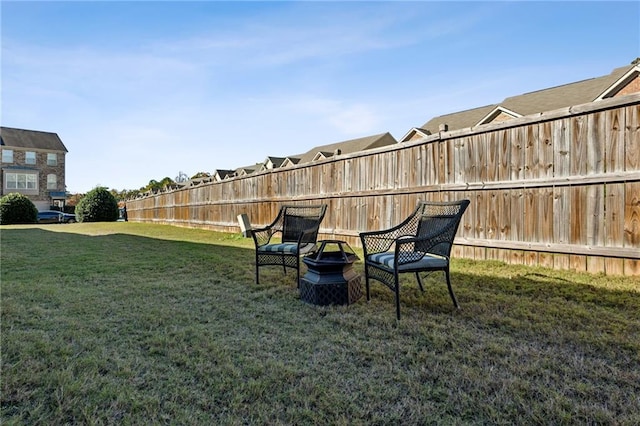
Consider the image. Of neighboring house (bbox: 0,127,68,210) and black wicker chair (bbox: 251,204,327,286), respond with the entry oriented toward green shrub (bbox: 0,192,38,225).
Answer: the neighboring house

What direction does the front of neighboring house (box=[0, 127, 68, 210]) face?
toward the camera

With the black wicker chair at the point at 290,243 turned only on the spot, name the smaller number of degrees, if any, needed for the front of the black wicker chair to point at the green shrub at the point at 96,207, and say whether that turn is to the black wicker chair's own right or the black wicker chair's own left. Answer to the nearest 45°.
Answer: approximately 90° to the black wicker chair's own right

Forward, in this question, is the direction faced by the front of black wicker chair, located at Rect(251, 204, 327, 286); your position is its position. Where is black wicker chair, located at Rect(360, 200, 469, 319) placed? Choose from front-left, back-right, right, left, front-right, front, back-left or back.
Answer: left

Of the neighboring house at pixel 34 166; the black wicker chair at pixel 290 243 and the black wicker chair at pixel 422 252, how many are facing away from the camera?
0

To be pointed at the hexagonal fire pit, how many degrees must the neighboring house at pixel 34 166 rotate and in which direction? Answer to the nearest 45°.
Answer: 0° — it already faces it

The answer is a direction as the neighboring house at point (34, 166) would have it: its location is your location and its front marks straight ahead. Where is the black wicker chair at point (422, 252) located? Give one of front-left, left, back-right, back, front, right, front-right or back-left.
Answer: front

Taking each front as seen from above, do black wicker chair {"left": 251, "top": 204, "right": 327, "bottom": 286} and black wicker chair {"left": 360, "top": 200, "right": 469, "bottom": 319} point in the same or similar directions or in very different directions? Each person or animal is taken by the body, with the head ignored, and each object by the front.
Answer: same or similar directions

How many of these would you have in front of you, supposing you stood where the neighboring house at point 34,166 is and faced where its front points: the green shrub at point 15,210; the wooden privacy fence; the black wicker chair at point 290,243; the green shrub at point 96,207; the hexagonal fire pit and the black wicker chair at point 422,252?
6

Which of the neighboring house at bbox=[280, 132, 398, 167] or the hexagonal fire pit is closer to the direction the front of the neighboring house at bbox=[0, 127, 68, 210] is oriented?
the hexagonal fire pit

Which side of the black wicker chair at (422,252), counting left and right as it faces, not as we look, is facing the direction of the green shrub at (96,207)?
right

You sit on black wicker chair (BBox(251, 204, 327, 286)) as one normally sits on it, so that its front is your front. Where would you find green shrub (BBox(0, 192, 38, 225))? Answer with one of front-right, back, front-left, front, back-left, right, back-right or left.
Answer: right

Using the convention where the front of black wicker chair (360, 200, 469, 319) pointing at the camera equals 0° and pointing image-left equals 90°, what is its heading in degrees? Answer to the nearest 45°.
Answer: approximately 45°

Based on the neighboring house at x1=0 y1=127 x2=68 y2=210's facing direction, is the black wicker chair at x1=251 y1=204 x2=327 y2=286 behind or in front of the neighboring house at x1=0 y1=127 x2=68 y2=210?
in front

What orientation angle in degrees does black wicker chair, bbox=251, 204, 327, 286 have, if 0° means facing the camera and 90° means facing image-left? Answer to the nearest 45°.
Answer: approximately 45°
